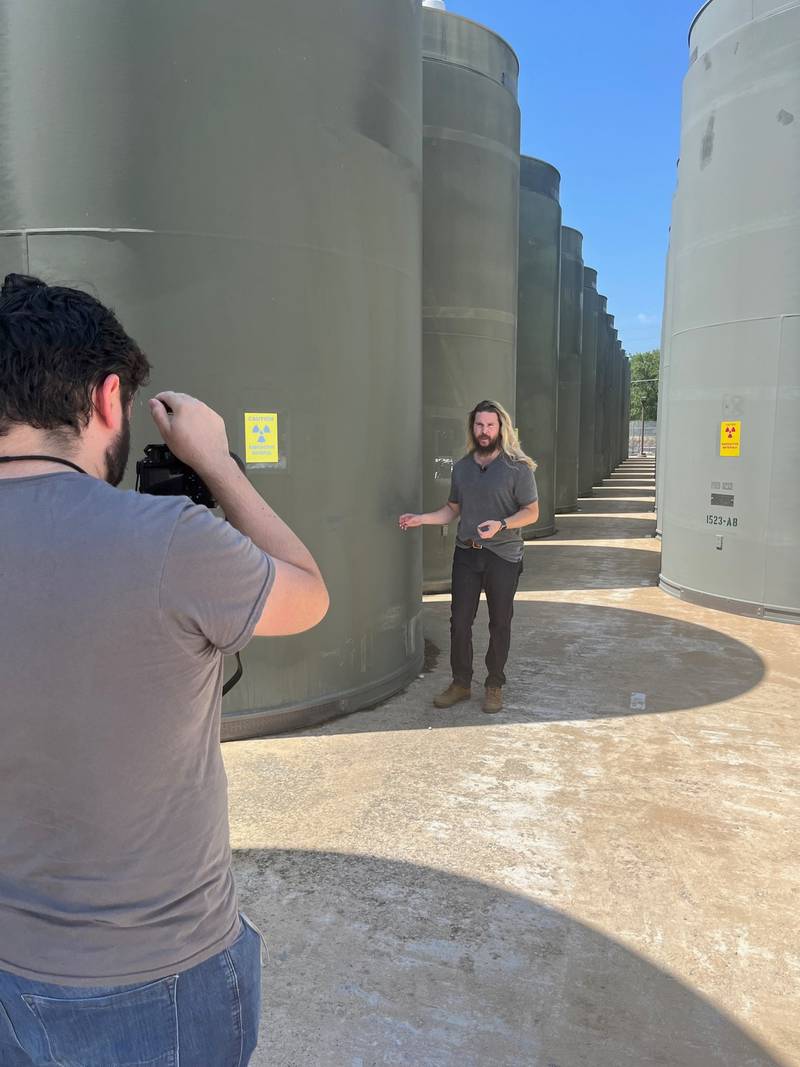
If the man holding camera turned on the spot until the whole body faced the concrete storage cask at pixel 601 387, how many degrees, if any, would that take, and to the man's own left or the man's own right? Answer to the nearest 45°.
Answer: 0° — they already face it

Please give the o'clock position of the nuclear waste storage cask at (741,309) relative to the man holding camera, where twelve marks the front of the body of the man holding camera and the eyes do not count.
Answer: The nuclear waste storage cask is roughly at 12 o'clock from the man holding camera.

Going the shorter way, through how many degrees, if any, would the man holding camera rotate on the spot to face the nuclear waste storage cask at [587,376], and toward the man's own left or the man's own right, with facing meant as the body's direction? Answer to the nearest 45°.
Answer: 0° — they already face it

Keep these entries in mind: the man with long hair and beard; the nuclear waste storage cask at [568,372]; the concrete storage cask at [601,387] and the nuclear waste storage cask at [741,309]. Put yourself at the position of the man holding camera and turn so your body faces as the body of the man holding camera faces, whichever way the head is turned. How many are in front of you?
4

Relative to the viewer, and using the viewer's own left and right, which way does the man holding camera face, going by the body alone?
facing away from the viewer and to the right of the viewer

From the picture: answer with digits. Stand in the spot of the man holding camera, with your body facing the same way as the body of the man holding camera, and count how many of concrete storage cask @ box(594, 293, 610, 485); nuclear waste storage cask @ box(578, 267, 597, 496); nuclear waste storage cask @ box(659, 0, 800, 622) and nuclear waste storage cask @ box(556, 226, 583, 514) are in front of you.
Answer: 4

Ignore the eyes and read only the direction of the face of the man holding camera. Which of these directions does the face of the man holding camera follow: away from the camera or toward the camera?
away from the camera
